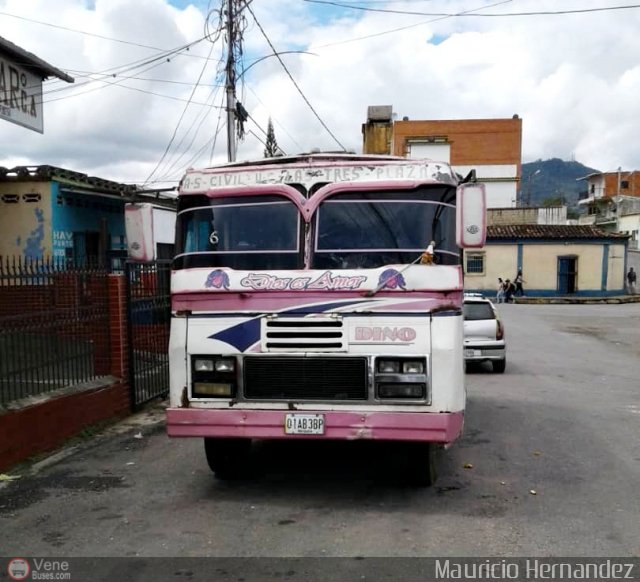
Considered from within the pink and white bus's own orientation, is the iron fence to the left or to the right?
on its right

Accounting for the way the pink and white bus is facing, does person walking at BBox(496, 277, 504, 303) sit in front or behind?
behind

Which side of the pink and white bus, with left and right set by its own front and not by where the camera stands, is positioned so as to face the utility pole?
back

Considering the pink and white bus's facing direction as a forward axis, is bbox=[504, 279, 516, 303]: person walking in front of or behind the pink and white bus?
behind

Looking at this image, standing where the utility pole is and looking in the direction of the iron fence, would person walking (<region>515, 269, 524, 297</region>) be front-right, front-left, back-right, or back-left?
back-left

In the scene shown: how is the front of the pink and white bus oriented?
toward the camera

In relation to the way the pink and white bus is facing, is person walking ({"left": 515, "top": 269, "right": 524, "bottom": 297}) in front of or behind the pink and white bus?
behind
